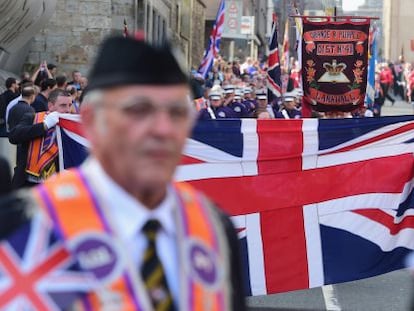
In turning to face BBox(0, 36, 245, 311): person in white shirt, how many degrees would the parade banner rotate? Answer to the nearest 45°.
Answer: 0° — it already faces them

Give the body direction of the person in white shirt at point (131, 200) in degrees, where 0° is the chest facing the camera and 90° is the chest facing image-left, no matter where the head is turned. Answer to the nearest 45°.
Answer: approximately 315°

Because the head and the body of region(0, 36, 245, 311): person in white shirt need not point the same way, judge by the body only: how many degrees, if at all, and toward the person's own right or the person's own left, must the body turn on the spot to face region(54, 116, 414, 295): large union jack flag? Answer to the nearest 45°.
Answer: approximately 135° to the person's own left

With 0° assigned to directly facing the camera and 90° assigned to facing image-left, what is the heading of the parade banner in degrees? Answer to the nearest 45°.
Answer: approximately 0°

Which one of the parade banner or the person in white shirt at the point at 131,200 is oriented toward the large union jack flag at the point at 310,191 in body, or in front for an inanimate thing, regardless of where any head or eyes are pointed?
the parade banner

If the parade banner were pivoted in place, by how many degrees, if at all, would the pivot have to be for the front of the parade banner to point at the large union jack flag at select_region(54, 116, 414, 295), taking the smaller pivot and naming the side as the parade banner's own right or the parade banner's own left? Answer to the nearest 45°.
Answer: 0° — it already faces it

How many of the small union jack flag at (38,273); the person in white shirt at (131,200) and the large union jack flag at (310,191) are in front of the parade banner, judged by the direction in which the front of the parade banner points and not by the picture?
3

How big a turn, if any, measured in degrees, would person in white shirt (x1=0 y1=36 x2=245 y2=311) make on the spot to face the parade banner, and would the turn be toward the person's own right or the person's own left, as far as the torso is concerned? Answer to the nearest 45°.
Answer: approximately 135° to the person's own left

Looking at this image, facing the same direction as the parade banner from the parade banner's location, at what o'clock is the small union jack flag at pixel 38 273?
The small union jack flag is roughly at 12 o'clock from the parade banner.
